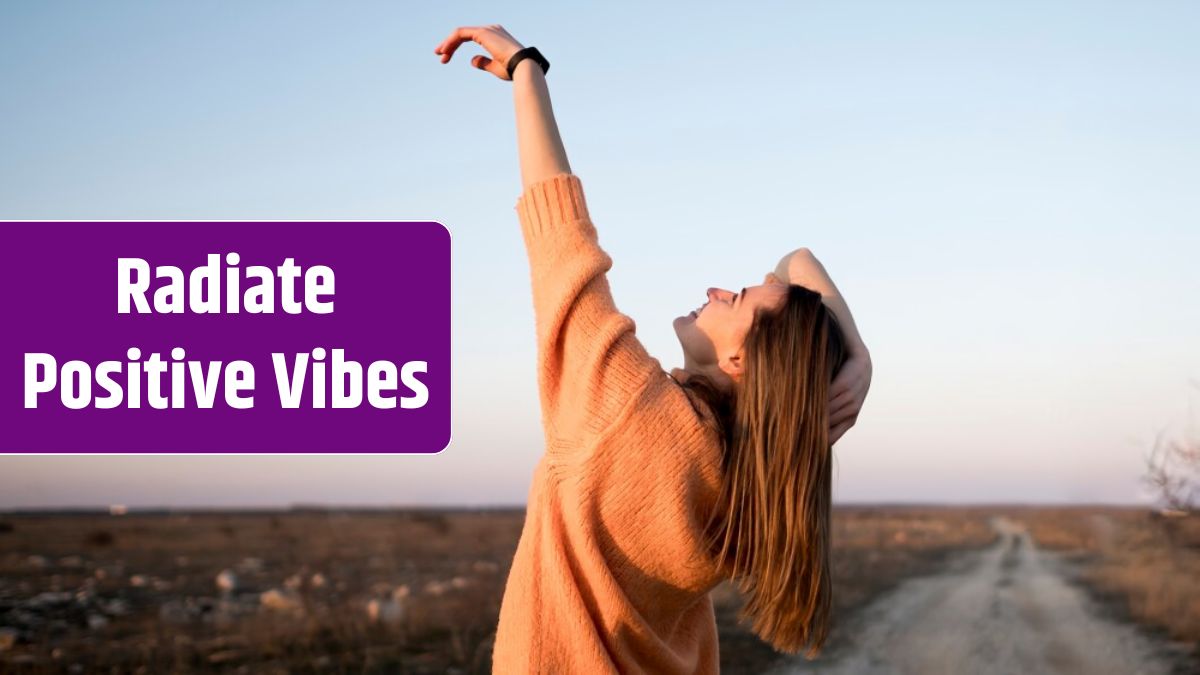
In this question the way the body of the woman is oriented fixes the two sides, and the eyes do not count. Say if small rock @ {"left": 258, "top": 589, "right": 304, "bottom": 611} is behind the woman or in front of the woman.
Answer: in front

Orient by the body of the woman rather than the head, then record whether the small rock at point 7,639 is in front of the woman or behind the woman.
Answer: in front

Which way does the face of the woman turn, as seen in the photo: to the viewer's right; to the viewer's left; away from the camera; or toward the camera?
to the viewer's left

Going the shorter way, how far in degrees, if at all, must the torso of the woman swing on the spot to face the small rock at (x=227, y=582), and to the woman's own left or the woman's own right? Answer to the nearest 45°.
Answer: approximately 45° to the woman's own right

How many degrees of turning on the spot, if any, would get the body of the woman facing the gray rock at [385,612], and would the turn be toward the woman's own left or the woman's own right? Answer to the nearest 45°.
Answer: approximately 45° to the woman's own right

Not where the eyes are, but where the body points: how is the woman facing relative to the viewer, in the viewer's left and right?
facing away from the viewer and to the left of the viewer
